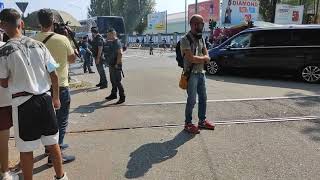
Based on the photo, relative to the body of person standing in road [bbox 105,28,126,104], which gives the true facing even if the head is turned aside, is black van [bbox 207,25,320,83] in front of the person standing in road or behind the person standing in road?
behind

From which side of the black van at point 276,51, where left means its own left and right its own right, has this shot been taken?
left

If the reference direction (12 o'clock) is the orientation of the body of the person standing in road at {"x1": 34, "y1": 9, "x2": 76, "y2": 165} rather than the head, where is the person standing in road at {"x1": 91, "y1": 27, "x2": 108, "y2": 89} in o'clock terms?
the person standing in road at {"x1": 91, "y1": 27, "x2": 108, "y2": 89} is roughly at 11 o'clock from the person standing in road at {"x1": 34, "y1": 9, "x2": 76, "y2": 165}.

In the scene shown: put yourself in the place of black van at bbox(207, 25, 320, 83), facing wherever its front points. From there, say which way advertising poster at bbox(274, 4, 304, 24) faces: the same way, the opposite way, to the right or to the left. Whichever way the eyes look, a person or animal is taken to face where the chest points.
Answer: to the left

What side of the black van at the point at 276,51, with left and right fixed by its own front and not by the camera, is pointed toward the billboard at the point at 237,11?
right

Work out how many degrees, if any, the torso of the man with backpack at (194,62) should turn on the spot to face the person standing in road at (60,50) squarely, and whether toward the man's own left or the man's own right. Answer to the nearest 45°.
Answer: approximately 90° to the man's own right

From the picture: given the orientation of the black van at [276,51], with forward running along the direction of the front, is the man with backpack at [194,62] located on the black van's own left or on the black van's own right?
on the black van's own left
